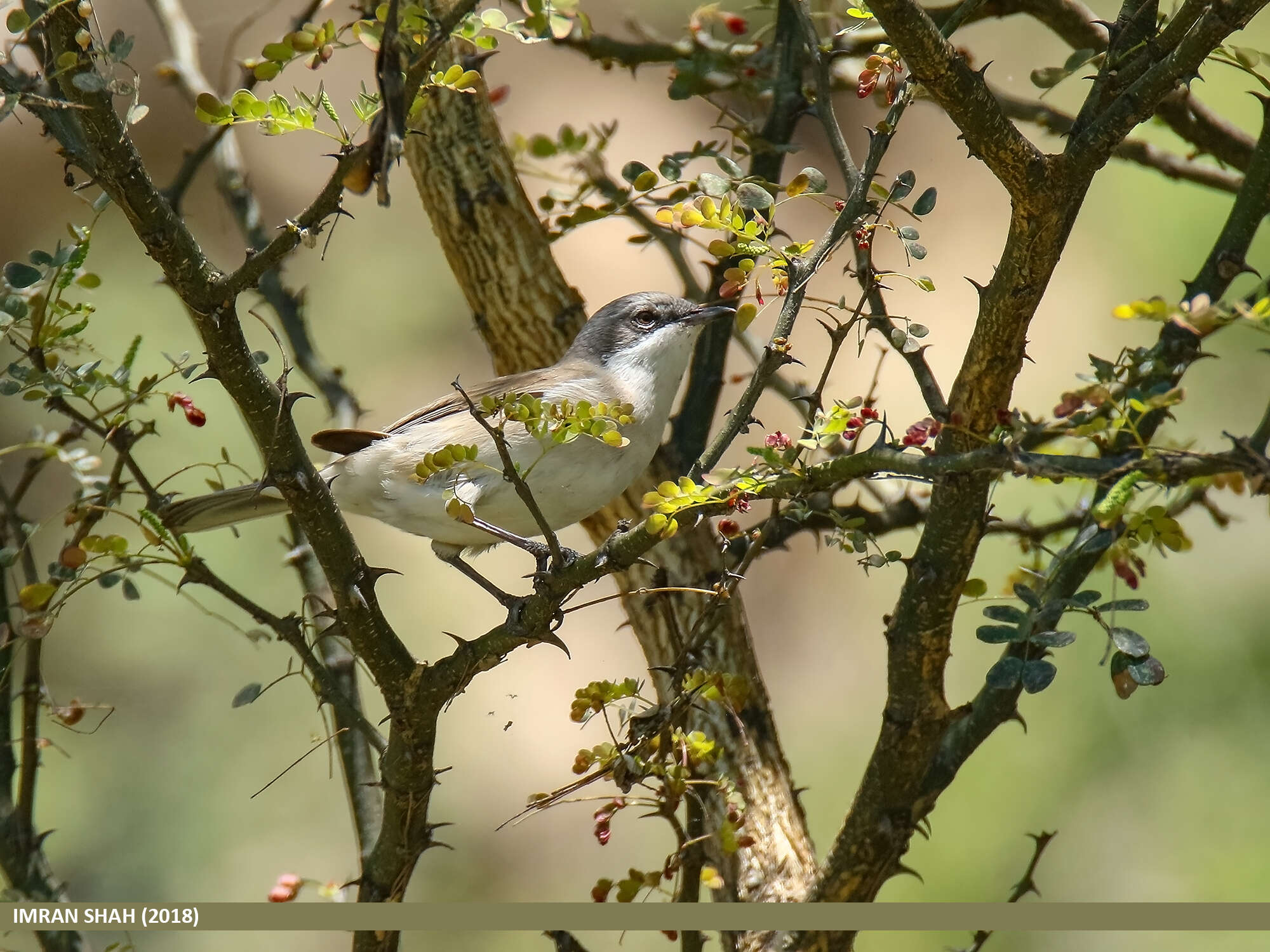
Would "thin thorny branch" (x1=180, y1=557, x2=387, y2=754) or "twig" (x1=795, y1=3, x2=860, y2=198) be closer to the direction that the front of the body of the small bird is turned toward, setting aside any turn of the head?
the twig

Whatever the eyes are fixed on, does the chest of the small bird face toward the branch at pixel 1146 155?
yes

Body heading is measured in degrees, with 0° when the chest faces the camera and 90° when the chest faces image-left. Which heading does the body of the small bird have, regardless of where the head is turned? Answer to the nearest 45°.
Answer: approximately 270°

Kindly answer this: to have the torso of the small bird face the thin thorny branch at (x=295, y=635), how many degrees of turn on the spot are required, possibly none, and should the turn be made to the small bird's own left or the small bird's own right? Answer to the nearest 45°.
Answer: approximately 135° to the small bird's own right
